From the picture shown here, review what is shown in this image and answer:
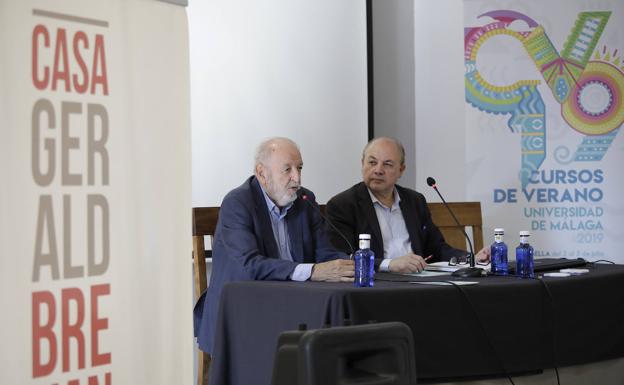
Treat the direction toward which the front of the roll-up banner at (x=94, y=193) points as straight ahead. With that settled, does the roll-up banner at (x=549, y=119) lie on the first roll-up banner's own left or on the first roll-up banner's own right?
on the first roll-up banner's own left

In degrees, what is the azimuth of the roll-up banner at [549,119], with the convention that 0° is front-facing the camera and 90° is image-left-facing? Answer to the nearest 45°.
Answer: approximately 0°

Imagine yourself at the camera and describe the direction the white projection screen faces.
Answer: facing the viewer

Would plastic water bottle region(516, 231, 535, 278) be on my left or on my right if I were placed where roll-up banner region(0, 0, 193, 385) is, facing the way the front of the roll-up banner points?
on my left

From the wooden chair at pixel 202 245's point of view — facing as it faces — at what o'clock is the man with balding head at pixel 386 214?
The man with balding head is roughly at 10 o'clock from the wooden chair.

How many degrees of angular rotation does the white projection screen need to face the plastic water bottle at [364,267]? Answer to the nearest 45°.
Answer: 0° — it already faces it

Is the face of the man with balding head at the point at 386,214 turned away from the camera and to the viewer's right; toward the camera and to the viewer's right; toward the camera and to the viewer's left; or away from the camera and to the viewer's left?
toward the camera and to the viewer's left

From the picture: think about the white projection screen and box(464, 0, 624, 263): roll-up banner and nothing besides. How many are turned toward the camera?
2

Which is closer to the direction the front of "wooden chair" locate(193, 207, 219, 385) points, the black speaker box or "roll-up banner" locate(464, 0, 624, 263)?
the black speaker box

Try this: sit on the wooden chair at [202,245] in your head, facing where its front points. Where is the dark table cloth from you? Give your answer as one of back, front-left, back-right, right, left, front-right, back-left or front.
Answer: front

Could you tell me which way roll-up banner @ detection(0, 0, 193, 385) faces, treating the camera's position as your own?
facing the viewer and to the right of the viewer

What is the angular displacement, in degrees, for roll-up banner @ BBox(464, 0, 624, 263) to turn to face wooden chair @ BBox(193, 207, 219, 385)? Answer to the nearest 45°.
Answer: approximately 45° to its right

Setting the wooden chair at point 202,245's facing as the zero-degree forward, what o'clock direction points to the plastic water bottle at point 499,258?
The plastic water bottle is roughly at 11 o'clock from the wooden chair.
